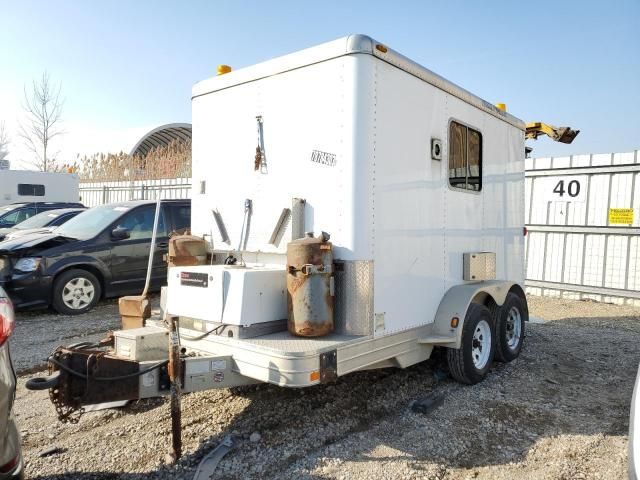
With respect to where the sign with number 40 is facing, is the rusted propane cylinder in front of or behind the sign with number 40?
in front

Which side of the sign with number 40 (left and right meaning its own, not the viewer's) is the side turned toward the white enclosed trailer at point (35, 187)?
right

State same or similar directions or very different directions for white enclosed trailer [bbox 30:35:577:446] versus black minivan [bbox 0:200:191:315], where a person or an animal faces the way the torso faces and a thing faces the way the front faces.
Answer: same or similar directions

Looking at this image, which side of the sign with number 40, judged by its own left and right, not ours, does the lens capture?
front

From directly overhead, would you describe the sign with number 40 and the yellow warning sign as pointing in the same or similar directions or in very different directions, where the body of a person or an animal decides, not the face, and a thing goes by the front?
same or similar directions

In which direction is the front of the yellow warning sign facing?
toward the camera

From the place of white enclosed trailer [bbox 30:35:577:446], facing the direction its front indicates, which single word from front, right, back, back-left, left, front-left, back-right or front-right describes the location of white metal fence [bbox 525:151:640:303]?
back

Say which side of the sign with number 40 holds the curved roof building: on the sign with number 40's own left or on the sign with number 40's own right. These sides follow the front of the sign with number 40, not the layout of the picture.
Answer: on the sign with number 40's own right

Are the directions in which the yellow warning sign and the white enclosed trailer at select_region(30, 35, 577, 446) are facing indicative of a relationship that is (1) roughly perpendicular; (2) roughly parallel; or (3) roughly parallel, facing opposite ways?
roughly parallel

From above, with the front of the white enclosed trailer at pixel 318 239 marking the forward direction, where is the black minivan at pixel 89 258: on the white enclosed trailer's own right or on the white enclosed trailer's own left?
on the white enclosed trailer's own right

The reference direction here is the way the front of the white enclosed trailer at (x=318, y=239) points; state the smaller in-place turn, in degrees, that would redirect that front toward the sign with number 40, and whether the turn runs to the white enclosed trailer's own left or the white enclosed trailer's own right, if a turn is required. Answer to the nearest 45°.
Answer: approximately 180°

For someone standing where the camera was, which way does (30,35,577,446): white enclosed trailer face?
facing the viewer and to the left of the viewer
